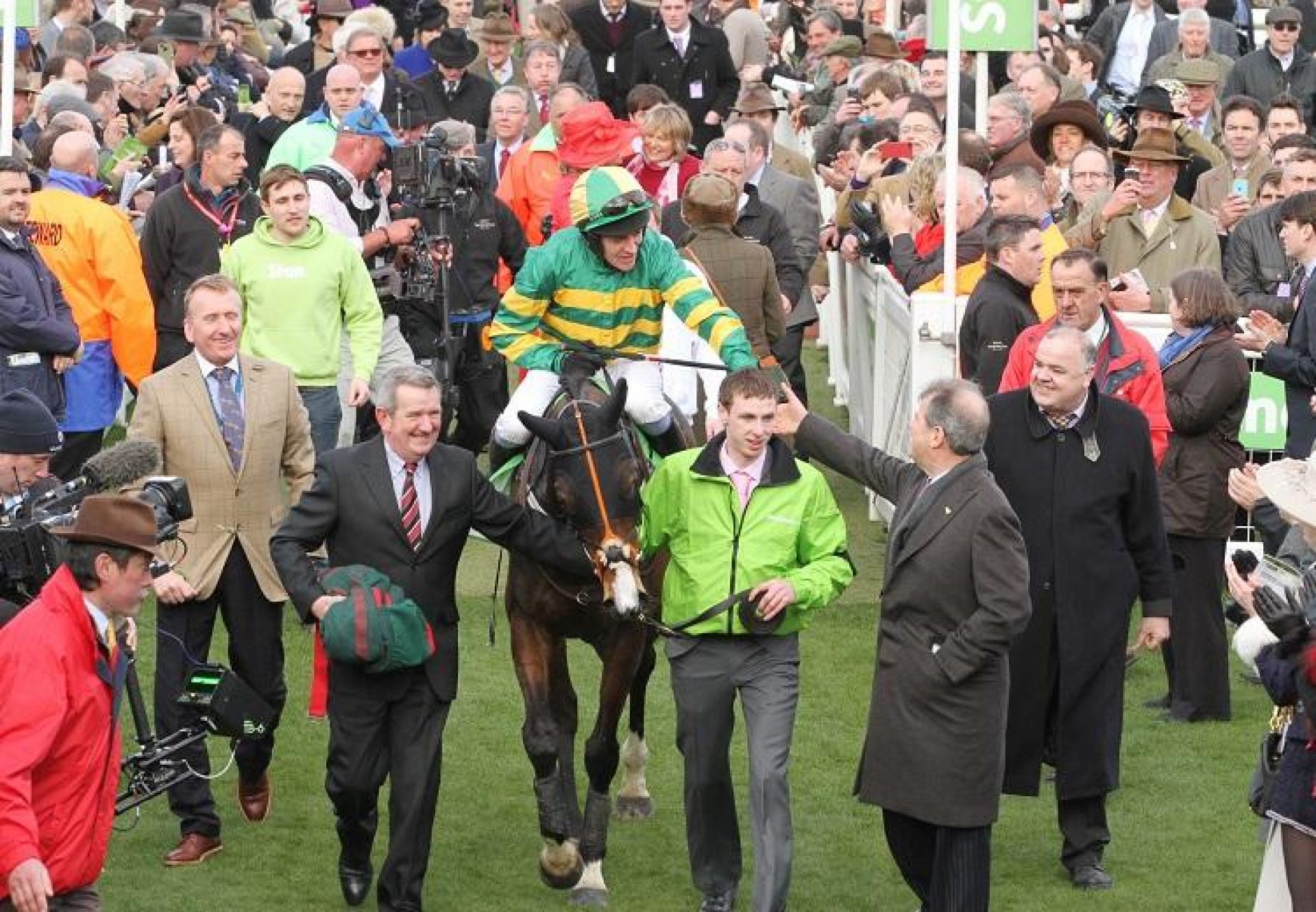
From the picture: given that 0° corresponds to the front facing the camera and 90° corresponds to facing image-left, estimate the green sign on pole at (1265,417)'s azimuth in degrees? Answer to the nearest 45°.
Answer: approximately 0°

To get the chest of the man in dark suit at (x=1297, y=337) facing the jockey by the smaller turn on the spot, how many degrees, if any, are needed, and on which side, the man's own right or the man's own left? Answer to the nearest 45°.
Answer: approximately 45° to the man's own left

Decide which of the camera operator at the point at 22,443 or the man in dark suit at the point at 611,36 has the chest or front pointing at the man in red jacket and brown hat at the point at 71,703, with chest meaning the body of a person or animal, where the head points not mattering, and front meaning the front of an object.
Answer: the man in dark suit

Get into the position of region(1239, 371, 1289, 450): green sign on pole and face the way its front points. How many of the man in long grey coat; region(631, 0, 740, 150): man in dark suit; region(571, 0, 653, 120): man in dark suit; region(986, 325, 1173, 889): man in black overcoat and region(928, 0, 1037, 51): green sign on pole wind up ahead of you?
2

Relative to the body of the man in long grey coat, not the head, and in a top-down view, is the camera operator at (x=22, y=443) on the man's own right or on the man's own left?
on the man's own right

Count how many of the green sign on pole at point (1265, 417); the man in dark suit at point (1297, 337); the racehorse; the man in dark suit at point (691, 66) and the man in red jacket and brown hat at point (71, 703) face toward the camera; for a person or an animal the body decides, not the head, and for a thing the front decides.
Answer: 3

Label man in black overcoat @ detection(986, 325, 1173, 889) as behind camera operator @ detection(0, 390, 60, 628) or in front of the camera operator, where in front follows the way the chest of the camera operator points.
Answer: in front

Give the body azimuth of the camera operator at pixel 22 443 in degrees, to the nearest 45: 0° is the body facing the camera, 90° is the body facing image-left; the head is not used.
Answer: approximately 270°
